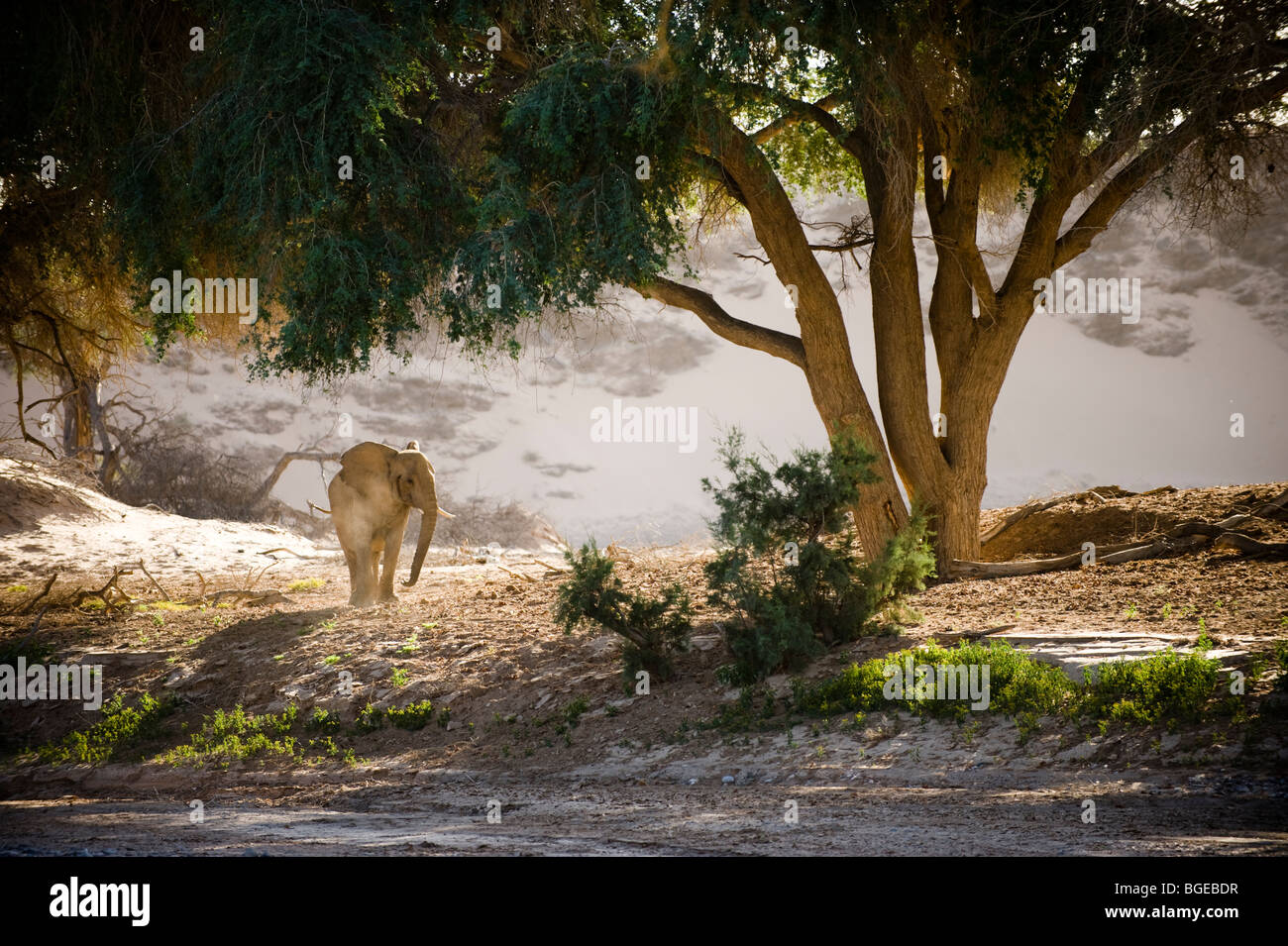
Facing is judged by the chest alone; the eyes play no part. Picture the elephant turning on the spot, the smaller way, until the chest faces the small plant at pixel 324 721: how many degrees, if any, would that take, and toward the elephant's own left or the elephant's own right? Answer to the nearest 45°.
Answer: approximately 45° to the elephant's own right

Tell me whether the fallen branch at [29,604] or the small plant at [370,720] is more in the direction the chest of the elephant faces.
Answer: the small plant

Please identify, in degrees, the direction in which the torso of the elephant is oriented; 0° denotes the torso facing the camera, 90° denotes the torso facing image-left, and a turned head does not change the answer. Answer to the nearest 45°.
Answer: approximately 315°
